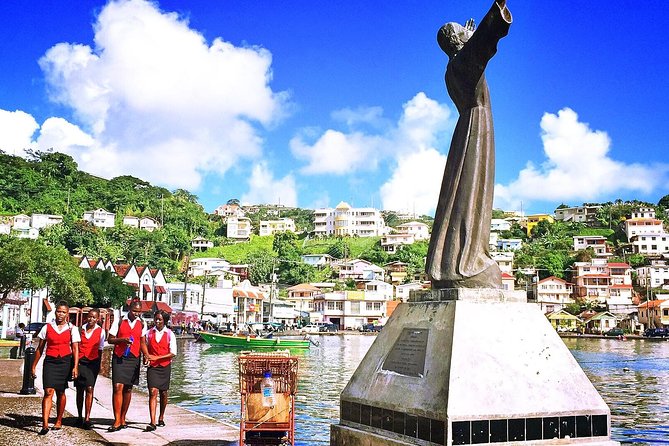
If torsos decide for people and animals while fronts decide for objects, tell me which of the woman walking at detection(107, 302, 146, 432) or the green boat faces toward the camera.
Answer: the woman walking

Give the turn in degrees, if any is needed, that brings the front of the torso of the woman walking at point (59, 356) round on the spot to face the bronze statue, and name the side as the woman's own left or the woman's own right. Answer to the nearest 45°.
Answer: approximately 45° to the woman's own left

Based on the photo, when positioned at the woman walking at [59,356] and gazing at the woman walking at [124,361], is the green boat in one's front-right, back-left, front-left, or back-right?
front-left

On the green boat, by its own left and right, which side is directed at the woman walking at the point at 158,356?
left

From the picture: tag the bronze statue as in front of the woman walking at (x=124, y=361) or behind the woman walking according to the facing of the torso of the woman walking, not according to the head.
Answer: in front

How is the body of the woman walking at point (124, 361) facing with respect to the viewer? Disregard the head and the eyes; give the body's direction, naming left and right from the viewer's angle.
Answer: facing the viewer

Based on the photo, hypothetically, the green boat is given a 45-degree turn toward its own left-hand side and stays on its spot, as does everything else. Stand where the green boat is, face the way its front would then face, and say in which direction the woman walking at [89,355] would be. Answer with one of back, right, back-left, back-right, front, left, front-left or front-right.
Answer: front-left

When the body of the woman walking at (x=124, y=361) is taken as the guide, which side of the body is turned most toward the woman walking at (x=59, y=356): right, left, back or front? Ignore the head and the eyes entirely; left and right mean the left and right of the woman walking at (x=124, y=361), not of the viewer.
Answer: right

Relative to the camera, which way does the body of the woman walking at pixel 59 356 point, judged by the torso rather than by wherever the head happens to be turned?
toward the camera

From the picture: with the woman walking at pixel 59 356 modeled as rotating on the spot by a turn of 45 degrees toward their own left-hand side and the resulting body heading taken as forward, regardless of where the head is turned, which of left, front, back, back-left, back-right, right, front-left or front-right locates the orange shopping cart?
front

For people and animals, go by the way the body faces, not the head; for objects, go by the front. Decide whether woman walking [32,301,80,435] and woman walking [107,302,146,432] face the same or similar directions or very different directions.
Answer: same or similar directions

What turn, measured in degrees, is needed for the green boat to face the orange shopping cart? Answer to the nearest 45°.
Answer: approximately 90° to its left

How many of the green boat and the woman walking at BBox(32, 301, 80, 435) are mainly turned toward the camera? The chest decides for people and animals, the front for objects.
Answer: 1

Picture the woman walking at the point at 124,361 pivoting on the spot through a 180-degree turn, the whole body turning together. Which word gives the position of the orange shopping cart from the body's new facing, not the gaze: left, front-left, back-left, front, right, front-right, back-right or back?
back-right

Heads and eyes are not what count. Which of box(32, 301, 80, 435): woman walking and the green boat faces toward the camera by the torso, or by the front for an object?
the woman walking

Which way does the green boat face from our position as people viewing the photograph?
facing to the left of the viewer

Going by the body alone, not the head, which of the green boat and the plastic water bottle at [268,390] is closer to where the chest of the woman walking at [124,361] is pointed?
the plastic water bottle
